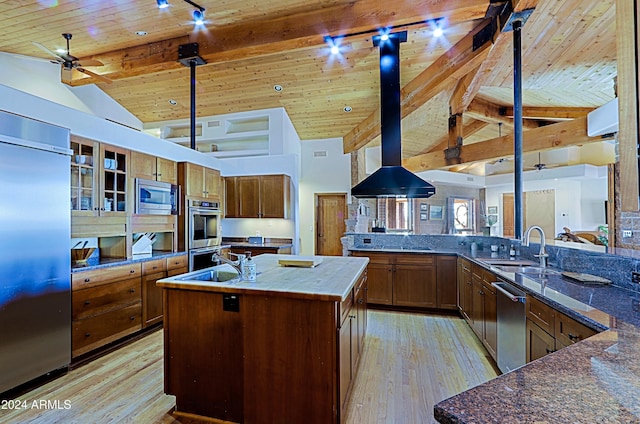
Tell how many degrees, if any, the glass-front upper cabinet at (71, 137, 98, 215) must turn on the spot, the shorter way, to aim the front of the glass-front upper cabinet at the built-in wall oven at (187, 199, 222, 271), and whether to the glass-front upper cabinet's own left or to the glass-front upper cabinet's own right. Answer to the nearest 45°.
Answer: approximately 90° to the glass-front upper cabinet's own left

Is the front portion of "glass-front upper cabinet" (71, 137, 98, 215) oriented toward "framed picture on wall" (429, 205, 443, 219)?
no

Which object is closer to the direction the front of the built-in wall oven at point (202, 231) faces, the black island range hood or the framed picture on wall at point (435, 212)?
the black island range hood

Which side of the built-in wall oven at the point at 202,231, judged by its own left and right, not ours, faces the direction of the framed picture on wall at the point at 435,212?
left

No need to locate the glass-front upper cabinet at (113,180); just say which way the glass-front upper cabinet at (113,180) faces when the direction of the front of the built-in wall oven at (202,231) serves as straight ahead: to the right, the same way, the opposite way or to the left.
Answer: the same way

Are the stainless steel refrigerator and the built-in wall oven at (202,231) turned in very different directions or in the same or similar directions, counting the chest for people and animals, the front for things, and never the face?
same or similar directions

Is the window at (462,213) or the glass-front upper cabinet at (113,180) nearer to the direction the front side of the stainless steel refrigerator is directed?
the window

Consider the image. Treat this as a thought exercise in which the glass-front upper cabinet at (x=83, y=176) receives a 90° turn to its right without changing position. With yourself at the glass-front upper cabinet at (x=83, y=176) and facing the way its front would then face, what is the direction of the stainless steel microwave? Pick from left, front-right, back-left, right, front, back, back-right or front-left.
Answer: back

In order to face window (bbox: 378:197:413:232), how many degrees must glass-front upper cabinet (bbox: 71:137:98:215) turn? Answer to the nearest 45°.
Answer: approximately 45° to its left

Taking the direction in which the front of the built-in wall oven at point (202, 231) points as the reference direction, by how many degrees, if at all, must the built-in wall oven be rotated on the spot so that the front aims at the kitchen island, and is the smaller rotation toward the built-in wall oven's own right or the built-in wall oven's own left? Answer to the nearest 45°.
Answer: approximately 45° to the built-in wall oven's own right

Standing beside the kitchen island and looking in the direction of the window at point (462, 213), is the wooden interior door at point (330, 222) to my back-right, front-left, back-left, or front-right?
front-left

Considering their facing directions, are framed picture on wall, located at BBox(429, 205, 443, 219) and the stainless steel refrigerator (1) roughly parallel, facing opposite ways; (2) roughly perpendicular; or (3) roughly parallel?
roughly perpendicular

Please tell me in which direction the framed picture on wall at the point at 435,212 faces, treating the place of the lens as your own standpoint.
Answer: facing the viewer

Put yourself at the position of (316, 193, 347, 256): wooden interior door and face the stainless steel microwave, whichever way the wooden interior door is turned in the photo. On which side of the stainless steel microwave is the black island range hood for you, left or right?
left

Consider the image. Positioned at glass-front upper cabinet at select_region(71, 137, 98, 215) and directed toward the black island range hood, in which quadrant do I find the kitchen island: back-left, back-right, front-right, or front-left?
front-right

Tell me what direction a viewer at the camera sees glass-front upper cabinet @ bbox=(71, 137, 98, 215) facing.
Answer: facing the viewer and to the right of the viewer

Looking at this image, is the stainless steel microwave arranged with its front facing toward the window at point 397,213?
no
